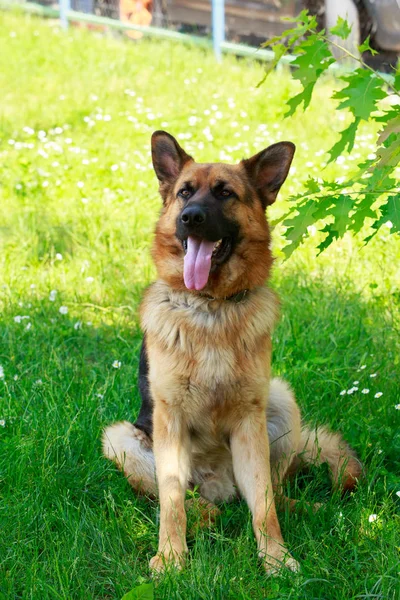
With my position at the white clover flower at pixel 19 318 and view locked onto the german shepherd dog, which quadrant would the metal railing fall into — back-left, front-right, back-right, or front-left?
back-left

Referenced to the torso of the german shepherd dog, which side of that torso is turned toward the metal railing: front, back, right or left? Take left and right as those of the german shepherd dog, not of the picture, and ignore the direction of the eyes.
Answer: back

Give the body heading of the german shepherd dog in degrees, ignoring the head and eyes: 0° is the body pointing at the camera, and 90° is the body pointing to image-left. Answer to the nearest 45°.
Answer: approximately 0°

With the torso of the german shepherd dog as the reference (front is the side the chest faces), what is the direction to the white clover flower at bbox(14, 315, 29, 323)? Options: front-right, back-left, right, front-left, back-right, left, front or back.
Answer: back-right

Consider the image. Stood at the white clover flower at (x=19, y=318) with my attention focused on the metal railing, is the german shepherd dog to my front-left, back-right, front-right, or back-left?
back-right
